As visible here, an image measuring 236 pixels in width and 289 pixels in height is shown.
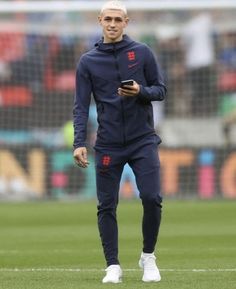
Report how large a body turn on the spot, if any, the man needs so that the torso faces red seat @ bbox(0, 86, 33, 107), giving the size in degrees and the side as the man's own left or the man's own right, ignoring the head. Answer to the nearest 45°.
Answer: approximately 180°

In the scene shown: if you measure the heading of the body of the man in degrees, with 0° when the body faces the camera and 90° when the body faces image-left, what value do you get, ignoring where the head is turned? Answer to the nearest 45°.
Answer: approximately 0°
